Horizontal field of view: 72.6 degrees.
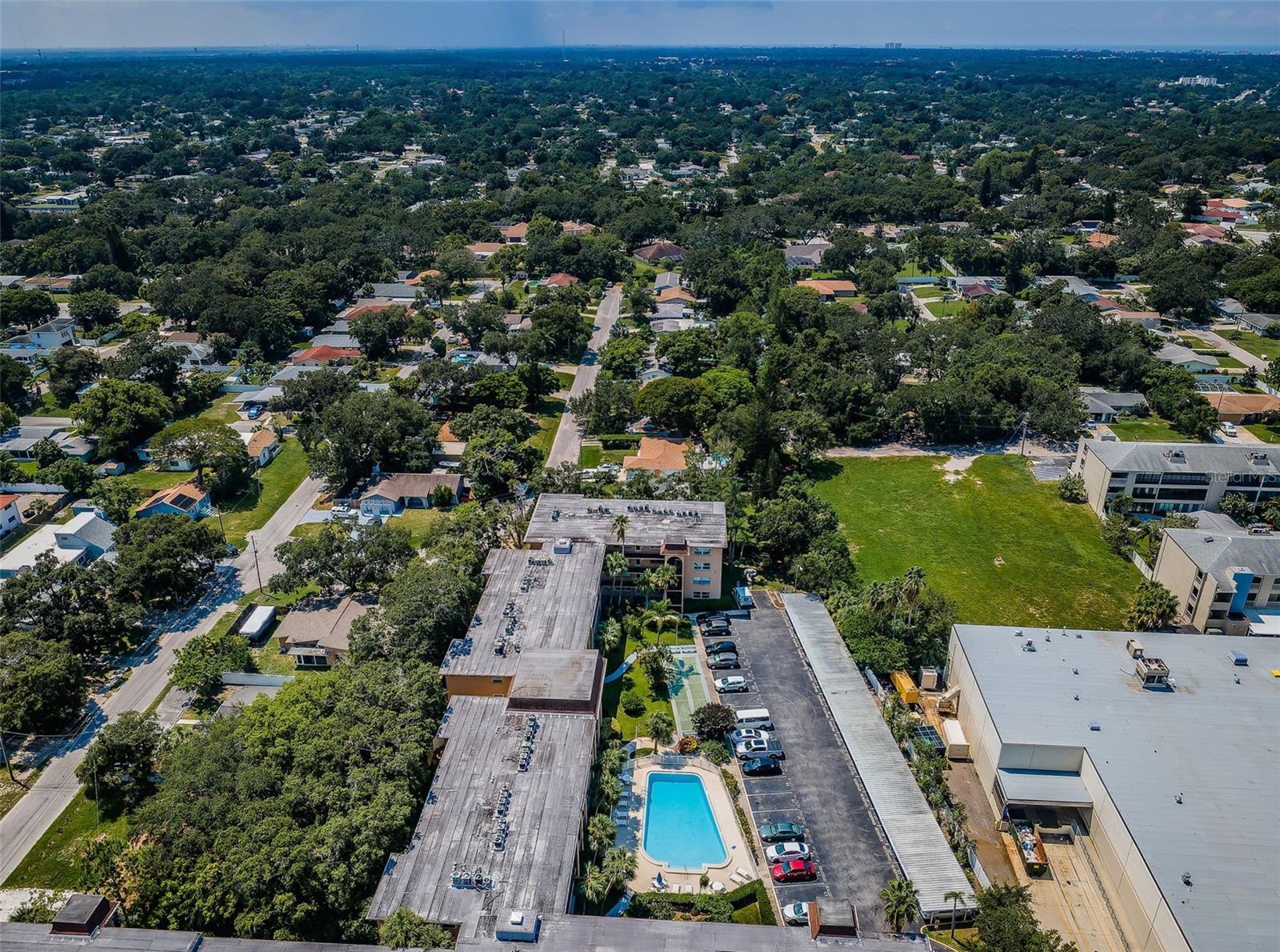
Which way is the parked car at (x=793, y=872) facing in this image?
to the viewer's left

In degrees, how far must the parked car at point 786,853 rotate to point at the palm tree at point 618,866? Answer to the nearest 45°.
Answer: approximately 45° to its left

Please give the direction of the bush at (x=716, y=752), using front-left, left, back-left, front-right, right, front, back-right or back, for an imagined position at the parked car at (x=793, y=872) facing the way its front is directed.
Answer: front-right

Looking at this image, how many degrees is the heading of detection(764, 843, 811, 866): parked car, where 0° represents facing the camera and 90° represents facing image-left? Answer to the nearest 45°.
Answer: approximately 90°

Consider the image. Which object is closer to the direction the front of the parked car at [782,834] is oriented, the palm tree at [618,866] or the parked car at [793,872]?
the palm tree

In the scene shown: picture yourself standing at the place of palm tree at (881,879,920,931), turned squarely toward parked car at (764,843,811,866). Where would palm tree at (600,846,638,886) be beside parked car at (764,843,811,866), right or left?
left

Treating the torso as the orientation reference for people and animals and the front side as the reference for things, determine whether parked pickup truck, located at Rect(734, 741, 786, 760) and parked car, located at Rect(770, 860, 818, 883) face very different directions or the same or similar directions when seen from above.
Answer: same or similar directions

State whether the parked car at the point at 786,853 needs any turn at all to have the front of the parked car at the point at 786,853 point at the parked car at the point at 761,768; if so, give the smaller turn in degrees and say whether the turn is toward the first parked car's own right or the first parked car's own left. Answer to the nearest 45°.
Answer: approximately 90° to the first parked car's own right

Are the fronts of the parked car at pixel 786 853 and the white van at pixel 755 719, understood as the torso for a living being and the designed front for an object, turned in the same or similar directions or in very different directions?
same or similar directions

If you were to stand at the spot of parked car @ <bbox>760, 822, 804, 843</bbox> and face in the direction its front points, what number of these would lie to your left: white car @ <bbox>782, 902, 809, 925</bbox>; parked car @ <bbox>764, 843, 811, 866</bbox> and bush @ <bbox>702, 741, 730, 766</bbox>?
2

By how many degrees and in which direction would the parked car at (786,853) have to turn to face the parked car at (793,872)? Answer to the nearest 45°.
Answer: approximately 135° to its left

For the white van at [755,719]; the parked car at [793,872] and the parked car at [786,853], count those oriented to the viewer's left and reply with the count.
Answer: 3

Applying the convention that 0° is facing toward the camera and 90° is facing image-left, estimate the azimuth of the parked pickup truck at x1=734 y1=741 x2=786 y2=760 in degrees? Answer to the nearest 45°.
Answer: approximately 90°

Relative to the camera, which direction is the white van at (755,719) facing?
to the viewer's left

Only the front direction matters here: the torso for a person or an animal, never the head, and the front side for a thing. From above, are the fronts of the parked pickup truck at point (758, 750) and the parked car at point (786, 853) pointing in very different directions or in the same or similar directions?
same or similar directions

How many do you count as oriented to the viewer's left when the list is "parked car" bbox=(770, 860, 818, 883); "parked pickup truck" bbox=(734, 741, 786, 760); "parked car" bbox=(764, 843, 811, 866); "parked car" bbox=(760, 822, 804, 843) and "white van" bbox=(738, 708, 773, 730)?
5

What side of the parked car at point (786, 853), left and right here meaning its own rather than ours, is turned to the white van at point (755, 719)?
right

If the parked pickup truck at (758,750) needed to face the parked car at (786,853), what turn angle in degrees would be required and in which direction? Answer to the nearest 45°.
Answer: approximately 90° to its left

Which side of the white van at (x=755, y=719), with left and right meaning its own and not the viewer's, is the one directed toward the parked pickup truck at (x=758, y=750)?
left

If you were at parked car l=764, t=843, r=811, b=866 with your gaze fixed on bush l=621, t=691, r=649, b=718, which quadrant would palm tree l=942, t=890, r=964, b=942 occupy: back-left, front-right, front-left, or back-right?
back-right

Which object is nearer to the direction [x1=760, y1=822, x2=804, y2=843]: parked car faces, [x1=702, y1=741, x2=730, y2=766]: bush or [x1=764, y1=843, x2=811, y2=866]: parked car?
the bush

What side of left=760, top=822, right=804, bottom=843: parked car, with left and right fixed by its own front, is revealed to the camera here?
left
